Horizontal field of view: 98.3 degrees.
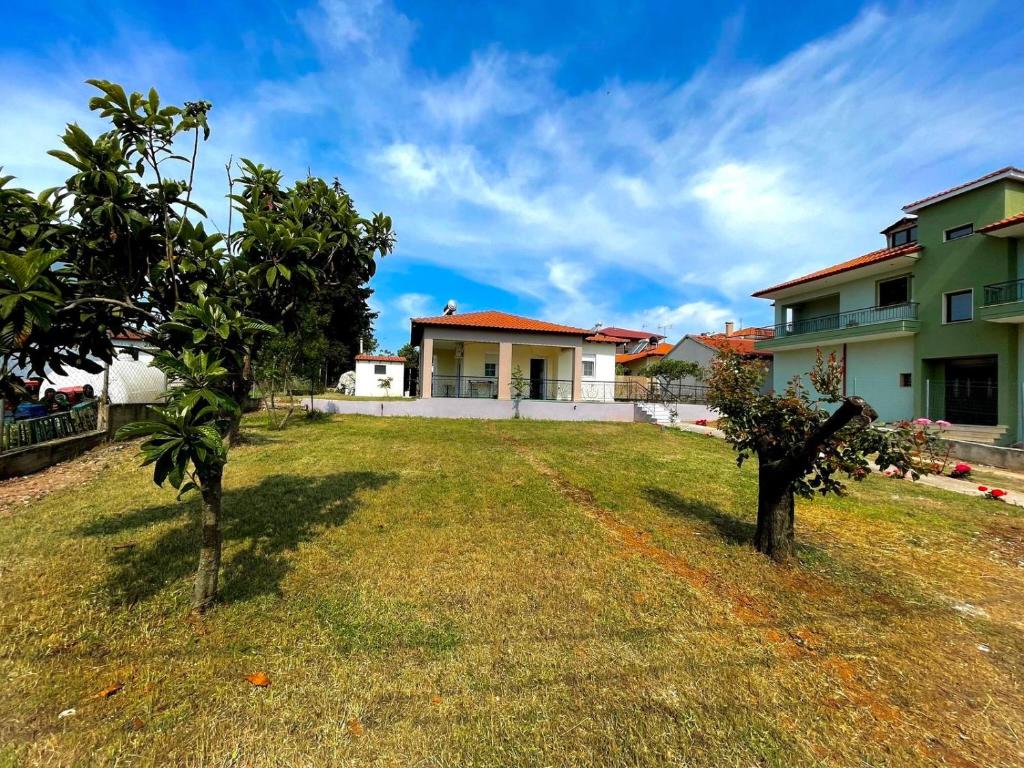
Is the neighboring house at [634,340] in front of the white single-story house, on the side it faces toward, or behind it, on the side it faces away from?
behind

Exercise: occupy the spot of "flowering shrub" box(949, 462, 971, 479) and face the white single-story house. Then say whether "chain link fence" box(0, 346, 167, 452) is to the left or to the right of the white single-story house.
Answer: left

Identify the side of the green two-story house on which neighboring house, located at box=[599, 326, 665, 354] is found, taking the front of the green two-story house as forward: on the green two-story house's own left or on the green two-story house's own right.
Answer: on the green two-story house's own right

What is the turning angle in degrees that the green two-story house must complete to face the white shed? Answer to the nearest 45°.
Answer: approximately 45° to its right

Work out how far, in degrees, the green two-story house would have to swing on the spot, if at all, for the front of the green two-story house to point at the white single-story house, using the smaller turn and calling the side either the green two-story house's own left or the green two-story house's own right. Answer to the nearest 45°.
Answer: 0° — it already faces it

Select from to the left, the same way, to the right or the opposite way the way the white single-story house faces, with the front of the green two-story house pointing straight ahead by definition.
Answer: to the left

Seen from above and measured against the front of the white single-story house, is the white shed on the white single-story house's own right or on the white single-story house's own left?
on the white single-story house's own right

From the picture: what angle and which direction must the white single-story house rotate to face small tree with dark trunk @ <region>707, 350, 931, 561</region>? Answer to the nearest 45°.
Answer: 0° — it already faces it

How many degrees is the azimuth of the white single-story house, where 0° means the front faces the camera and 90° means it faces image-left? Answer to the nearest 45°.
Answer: approximately 0°

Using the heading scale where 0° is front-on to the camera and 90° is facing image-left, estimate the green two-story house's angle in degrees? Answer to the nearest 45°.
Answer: approximately 45°

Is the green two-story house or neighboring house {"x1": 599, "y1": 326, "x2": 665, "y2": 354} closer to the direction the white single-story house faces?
the green two-story house
